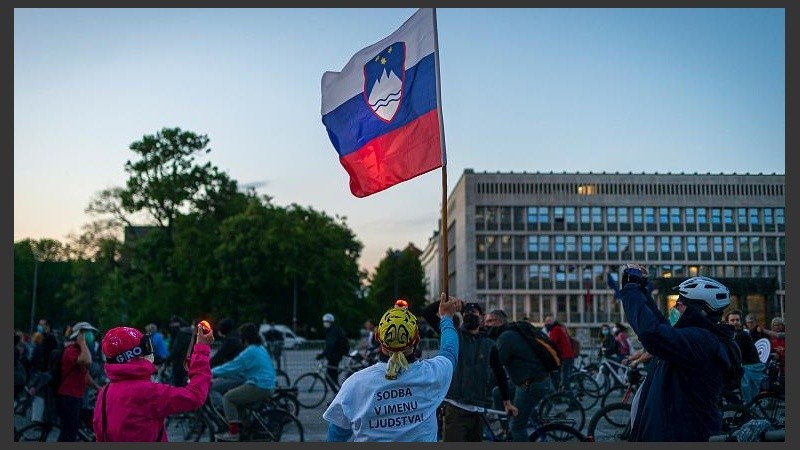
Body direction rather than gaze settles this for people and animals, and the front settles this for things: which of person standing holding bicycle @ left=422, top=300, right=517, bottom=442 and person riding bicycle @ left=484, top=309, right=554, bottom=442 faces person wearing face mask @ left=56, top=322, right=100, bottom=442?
person riding bicycle @ left=484, top=309, right=554, bottom=442

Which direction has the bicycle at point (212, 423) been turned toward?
to the viewer's left

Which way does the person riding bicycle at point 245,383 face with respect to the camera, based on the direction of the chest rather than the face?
to the viewer's left

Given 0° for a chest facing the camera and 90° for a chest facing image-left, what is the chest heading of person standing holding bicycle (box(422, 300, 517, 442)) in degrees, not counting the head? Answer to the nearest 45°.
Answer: approximately 0°

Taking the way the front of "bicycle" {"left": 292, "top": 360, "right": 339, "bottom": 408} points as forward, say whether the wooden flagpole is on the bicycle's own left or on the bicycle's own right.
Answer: on the bicycle's own left

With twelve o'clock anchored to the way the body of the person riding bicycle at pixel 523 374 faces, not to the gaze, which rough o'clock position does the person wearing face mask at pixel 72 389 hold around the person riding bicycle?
The person wearing face mask is roughly at 12 o'clock from the person riding bicycle.

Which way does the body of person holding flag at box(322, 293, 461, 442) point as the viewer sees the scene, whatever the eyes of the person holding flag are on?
away from the camera

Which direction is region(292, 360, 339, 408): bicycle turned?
to the viewer's left
